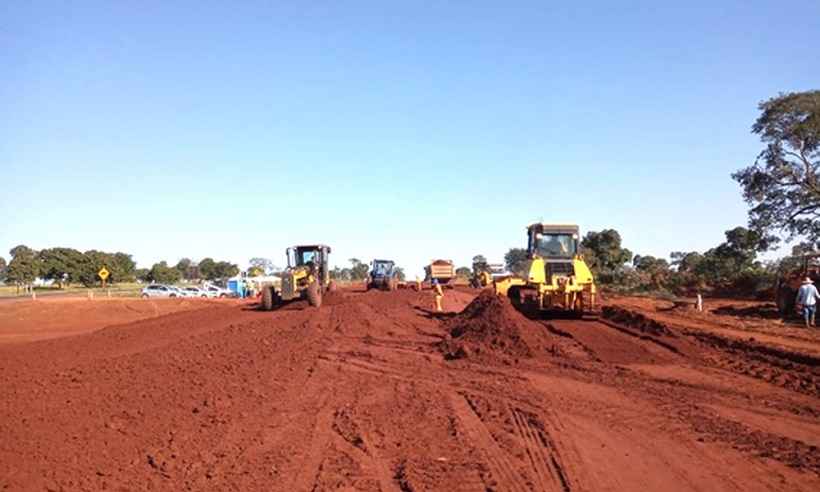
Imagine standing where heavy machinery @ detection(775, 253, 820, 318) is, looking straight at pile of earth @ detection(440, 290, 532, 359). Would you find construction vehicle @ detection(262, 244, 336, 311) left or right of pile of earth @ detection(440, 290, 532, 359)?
right

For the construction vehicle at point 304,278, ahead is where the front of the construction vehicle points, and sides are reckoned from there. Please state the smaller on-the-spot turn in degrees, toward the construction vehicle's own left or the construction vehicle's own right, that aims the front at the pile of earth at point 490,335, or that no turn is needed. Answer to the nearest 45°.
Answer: approximately 45° to the construction vehicle's own left

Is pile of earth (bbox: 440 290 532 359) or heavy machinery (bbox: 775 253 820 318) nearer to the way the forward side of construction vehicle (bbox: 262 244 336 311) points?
the pile of earth

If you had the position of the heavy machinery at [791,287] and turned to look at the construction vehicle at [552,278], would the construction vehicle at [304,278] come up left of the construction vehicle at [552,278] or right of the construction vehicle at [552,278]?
right

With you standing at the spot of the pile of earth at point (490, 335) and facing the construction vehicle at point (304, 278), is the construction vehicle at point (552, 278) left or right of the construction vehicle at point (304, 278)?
right

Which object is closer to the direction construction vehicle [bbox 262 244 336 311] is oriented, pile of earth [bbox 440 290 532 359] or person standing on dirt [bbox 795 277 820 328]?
the pile of earth

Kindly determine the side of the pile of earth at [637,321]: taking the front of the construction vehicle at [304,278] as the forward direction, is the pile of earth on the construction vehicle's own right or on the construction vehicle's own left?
on the construction vehicle's own left
